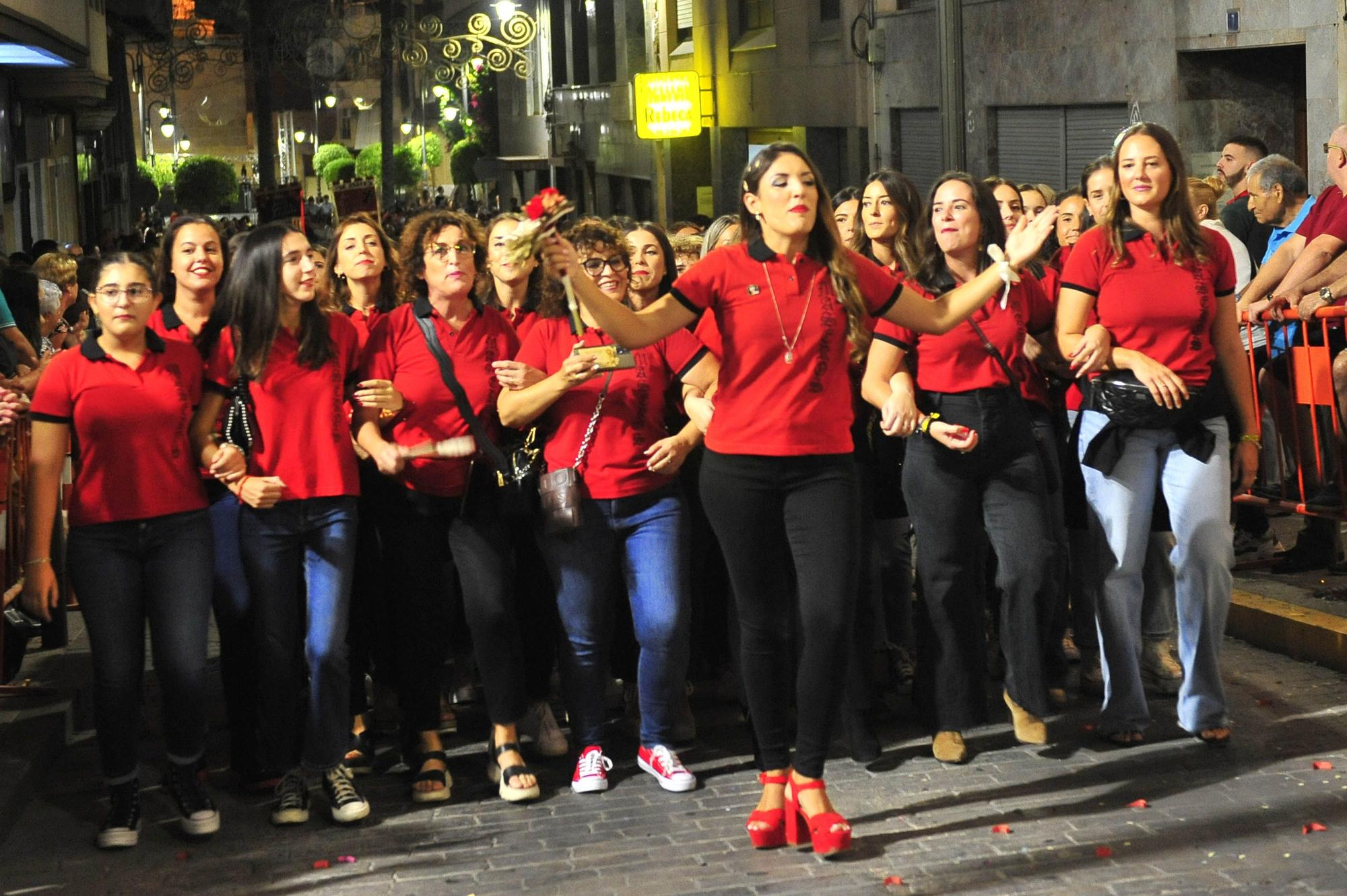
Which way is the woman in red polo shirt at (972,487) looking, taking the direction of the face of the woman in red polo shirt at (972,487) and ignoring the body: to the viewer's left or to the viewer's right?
to the viewer's left

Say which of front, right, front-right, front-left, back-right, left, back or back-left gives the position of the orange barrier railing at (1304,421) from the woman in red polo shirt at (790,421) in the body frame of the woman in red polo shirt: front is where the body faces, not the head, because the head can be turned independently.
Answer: back-left

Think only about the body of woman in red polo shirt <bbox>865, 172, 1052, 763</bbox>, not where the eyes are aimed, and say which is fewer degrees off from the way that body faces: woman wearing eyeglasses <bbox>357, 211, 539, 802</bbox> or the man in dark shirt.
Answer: the woman wearing eyeglasses

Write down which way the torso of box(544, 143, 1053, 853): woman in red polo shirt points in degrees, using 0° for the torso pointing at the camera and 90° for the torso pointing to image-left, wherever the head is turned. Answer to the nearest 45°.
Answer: approximately 0°

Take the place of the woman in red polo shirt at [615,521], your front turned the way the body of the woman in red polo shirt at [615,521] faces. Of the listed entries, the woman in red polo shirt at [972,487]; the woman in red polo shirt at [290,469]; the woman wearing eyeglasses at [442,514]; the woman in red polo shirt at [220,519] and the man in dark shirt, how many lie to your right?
3

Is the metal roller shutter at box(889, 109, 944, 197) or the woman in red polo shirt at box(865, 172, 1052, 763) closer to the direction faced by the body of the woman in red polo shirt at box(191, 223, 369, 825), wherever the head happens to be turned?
the woman in red polo shirt

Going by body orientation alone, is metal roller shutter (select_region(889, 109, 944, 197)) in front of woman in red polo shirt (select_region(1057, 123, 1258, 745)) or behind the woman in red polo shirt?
behind
